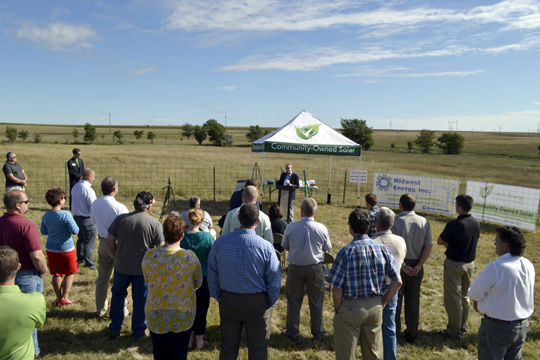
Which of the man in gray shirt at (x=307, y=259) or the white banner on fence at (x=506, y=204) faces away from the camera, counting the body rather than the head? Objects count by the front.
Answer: the man in gray shirt

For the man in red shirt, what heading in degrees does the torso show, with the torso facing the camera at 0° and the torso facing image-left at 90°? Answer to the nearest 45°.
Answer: approximately 225°

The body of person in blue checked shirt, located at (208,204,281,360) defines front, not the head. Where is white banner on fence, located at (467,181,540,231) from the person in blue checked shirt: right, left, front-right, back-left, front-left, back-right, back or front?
front-right

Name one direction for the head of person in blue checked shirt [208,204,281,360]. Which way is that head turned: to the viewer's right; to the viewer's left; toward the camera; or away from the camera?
away from the camera

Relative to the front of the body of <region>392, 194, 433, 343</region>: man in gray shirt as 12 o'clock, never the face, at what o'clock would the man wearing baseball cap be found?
The man wearing baseball cap is roughly at 8 o'clock from the man in gray shirt.

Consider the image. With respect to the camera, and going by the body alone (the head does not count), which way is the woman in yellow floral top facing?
away from the camera

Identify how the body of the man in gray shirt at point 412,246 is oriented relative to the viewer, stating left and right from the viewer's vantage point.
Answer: facing away from the viewer

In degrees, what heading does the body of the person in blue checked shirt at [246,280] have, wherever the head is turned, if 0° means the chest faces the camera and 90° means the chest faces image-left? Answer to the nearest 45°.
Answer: approximately 180°

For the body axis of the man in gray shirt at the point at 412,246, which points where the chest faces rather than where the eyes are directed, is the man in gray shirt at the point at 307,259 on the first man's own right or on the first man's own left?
on the first man's own left

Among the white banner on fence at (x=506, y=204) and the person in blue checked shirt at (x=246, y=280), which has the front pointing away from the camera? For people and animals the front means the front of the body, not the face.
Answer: the person in blue checked shirt
